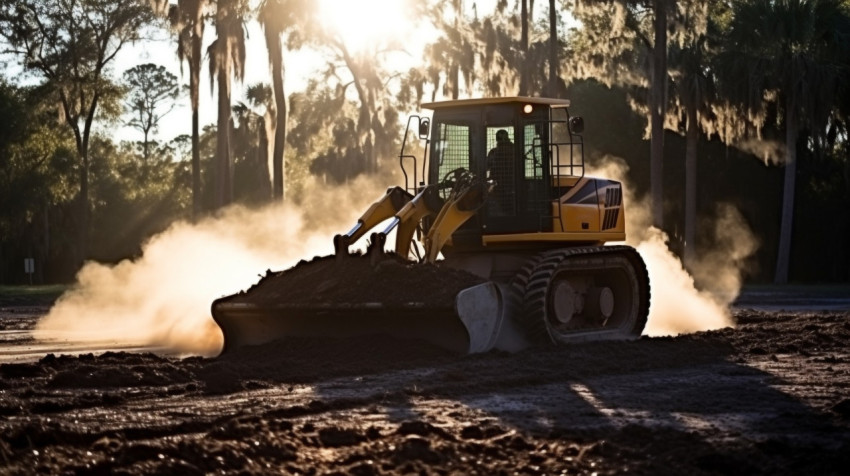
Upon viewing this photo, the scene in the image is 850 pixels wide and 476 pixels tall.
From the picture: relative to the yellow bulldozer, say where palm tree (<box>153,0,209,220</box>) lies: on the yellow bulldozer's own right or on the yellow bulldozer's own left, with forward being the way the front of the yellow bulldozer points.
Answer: on the yellow bulldozer's own right

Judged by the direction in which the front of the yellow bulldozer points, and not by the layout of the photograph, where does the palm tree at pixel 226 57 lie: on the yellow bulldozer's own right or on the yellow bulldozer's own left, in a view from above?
on the yellow bulldozer's own right

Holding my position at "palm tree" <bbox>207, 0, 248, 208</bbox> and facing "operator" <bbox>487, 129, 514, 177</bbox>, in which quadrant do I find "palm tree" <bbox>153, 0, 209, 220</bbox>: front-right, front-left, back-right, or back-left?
back-right

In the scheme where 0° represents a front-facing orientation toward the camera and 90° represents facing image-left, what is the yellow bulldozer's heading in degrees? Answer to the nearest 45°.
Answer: approximately 45°
